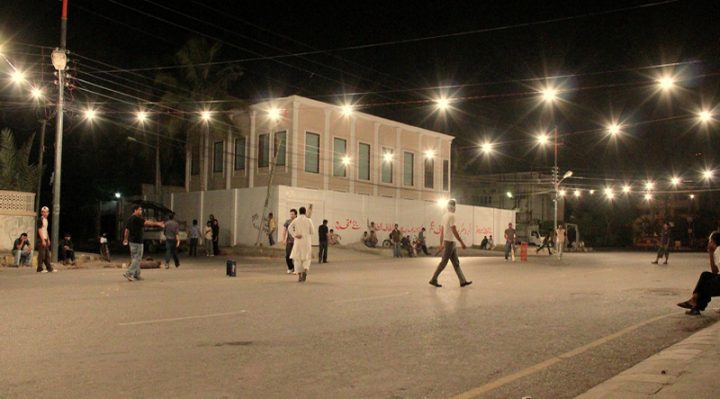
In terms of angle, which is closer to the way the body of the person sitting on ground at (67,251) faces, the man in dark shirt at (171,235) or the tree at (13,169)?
the man in dark shirt

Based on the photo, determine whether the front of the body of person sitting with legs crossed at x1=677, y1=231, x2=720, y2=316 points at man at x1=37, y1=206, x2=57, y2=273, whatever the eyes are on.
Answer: yes

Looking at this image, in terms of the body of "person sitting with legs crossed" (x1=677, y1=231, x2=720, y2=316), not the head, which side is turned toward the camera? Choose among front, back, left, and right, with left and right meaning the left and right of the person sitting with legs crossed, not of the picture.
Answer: left

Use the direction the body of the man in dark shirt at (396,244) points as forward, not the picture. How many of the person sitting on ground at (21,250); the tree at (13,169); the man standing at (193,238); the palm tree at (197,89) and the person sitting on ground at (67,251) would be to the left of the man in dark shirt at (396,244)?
0

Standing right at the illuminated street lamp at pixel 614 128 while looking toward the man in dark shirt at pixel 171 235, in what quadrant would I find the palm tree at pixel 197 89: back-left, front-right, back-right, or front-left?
front-right

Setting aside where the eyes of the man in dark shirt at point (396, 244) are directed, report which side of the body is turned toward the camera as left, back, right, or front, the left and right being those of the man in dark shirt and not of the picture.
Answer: front

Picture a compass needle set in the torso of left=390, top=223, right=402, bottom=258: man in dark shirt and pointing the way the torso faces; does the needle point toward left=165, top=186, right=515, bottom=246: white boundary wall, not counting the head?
no

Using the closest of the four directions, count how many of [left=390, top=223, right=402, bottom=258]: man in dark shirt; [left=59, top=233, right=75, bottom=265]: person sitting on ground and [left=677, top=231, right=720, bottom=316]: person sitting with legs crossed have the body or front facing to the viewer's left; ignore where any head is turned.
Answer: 1
